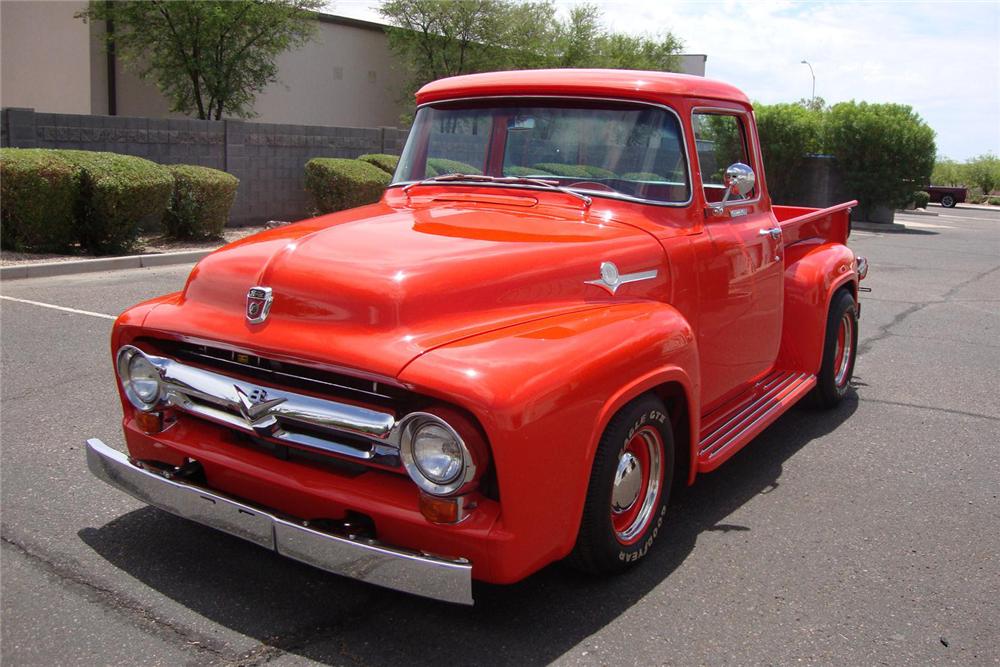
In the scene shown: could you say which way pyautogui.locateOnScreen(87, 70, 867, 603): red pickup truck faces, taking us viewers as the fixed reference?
facing the viewer and to the left of the viewer

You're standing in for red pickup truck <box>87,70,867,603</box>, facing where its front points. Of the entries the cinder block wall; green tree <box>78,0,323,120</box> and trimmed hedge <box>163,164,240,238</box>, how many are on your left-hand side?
0

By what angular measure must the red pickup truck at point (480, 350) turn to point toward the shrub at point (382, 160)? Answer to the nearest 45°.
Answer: approximately 135° to its right

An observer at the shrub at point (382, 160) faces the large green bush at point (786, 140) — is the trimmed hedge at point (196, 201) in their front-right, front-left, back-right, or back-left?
back-right

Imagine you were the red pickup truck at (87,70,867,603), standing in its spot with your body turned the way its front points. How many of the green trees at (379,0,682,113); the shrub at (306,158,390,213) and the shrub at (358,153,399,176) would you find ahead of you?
0

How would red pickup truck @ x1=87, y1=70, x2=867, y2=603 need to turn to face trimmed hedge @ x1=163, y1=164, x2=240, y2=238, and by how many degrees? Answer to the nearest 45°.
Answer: approximately 135° to its right

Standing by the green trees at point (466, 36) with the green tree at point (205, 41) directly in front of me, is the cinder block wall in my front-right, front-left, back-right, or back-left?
front-left

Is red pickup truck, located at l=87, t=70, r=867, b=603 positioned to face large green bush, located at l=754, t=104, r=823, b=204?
no

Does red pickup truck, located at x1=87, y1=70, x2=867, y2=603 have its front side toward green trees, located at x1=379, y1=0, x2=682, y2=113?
no

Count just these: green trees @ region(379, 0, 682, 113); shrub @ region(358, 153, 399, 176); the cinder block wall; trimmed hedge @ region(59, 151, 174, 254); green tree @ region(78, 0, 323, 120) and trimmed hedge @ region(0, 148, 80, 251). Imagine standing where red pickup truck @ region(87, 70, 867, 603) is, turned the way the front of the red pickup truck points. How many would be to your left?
0

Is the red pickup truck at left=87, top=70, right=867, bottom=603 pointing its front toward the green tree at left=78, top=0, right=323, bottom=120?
no

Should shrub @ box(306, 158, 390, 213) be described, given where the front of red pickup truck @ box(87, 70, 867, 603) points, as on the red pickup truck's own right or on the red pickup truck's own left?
on the red pickup truck's own right

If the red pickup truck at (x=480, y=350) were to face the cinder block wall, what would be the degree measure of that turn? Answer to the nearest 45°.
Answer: approximately 135° to its right

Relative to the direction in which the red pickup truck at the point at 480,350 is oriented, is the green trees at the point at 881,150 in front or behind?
behind

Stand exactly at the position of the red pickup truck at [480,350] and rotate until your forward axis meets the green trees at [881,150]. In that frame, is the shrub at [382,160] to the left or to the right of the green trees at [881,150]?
left

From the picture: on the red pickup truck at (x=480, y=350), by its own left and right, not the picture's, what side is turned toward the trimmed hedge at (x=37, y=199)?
right
